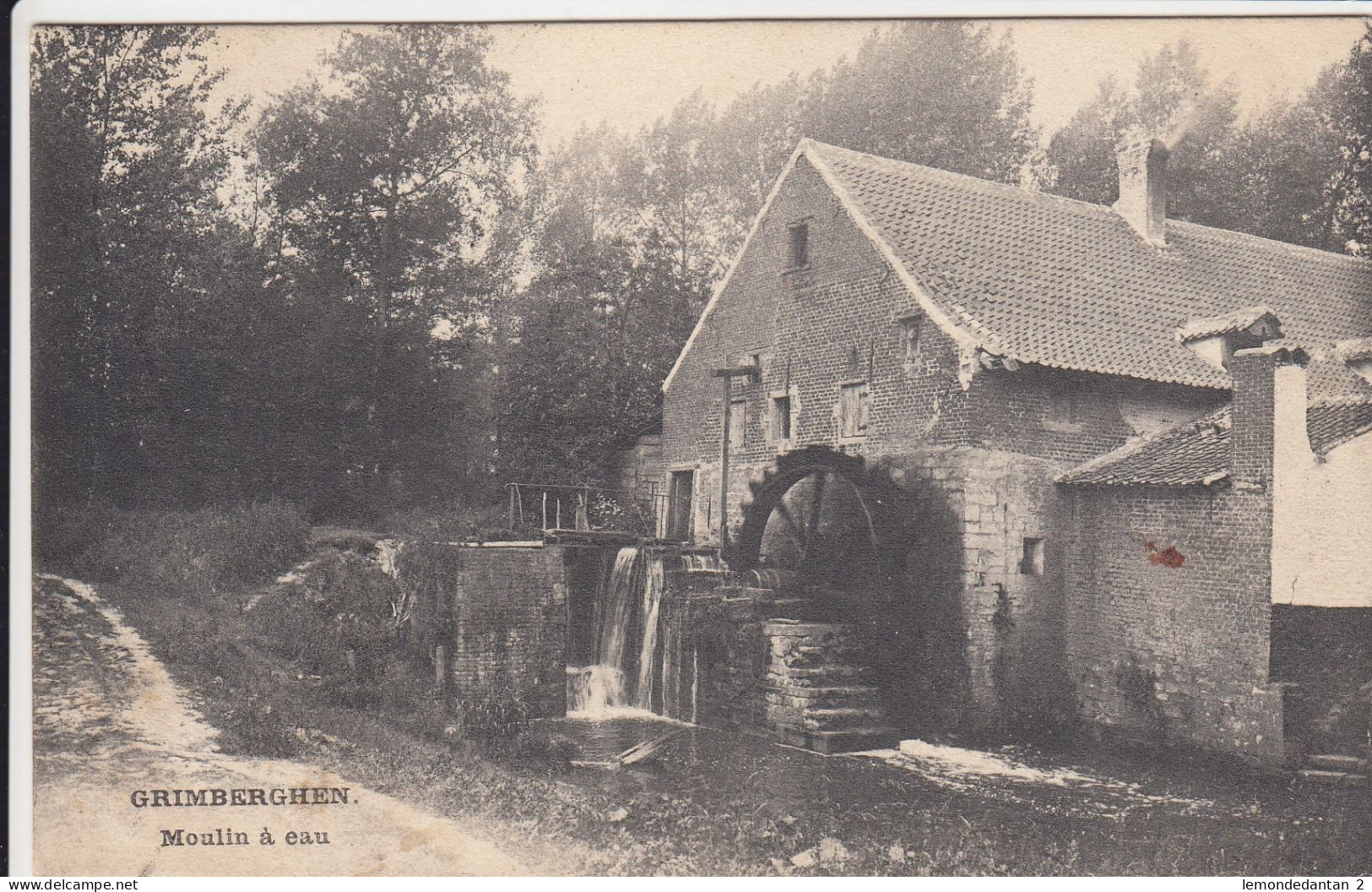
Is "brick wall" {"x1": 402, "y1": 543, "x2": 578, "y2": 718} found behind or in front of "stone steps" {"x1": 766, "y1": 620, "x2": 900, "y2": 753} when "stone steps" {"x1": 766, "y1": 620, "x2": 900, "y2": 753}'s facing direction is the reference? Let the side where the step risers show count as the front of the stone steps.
behind

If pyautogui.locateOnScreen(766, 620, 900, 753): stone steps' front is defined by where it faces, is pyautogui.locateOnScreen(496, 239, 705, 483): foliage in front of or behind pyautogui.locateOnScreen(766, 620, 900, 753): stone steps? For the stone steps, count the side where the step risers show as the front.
behind

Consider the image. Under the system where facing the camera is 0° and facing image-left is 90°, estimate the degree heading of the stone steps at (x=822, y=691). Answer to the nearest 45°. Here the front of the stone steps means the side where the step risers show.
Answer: approximately 315°

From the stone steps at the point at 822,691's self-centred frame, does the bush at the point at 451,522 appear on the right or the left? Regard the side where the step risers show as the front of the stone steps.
on its right

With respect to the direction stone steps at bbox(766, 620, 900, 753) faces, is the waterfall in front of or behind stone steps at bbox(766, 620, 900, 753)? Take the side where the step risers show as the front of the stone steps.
behind
